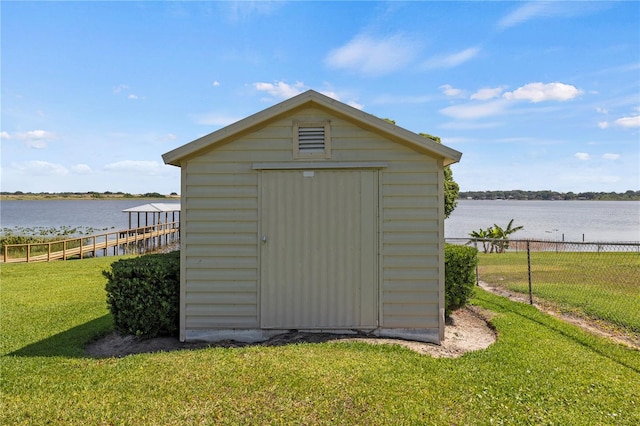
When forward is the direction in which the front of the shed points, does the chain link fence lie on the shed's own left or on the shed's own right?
on the shed's own left

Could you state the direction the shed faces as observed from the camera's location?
facing the viewer

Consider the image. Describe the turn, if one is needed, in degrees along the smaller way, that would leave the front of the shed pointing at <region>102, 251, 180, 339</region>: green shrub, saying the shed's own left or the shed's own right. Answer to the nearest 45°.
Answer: approximately 90° to the shed's own right

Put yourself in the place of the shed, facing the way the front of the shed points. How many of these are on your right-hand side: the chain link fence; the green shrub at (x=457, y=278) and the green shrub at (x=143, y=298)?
1

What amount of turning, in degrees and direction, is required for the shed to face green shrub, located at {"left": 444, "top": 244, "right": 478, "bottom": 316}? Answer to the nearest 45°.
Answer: approximately 135° to its left

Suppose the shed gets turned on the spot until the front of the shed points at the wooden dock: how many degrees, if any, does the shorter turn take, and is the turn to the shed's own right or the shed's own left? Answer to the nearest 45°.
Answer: approximately 135° to the shed's own right
